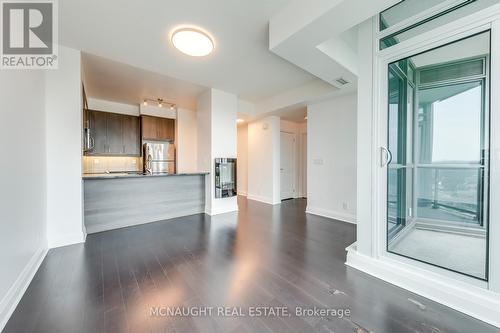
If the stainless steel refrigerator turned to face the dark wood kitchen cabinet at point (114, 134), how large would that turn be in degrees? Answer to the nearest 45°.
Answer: approximately 90° to its right

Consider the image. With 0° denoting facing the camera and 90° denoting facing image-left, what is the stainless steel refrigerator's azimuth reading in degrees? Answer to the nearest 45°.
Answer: approximately 0°

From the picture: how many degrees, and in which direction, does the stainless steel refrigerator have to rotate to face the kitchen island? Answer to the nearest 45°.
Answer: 0° — it already faces it

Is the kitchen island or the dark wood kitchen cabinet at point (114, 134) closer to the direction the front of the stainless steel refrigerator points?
the kitchen island

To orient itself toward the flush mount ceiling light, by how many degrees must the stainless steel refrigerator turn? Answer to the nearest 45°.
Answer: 0° — it already faces it
